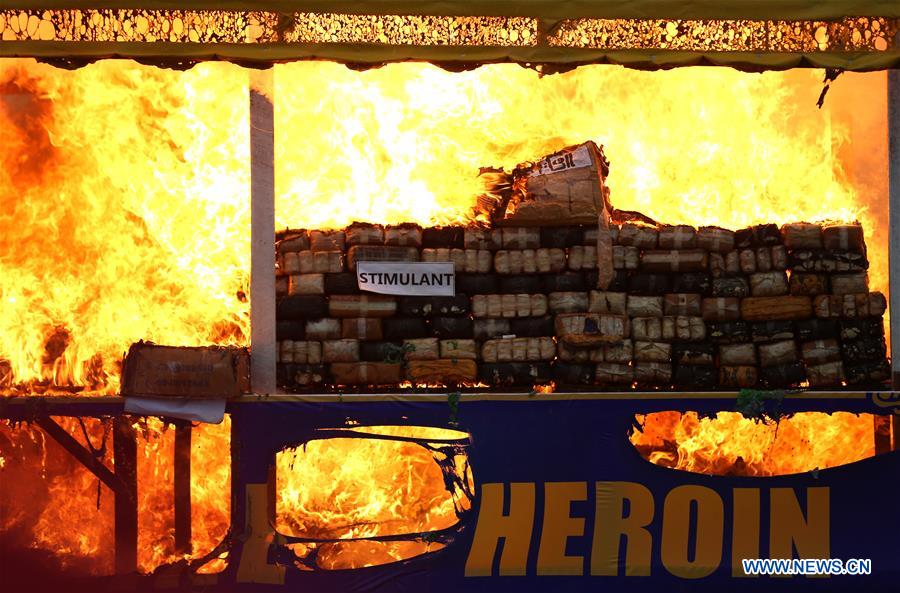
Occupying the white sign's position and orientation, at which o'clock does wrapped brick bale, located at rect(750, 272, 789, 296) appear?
The wrapped brick bale is roughly at 9 o'clock from the white sign.

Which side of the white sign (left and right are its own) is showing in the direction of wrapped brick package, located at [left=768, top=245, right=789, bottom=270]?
left

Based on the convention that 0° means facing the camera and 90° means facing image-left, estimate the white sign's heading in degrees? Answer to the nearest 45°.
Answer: approximately 0°

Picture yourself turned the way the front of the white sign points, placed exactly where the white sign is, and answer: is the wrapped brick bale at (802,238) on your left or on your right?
on your left

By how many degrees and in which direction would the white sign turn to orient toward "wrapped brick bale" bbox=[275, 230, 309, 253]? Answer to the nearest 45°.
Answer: approximately 90° to its right

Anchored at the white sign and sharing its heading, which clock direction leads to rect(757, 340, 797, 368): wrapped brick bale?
The wrapped brick bale is roughly at 9 o'clock from the white sign.

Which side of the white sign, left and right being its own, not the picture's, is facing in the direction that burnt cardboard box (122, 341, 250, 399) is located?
right

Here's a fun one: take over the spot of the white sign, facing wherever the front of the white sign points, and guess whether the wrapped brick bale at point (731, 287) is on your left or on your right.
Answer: on your left

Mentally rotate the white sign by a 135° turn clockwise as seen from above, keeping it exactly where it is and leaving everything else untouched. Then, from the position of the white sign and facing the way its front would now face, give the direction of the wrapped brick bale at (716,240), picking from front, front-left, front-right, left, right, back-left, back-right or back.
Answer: back-right

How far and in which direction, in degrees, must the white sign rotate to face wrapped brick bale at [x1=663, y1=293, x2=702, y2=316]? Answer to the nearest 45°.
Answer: approximately 90° to its left
